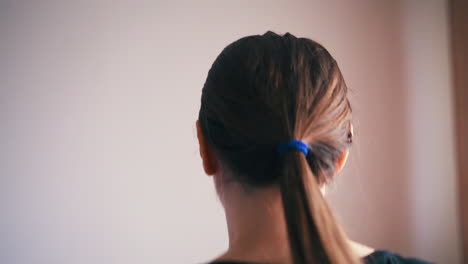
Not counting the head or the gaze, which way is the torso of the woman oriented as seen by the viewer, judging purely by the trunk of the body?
away from the camera
